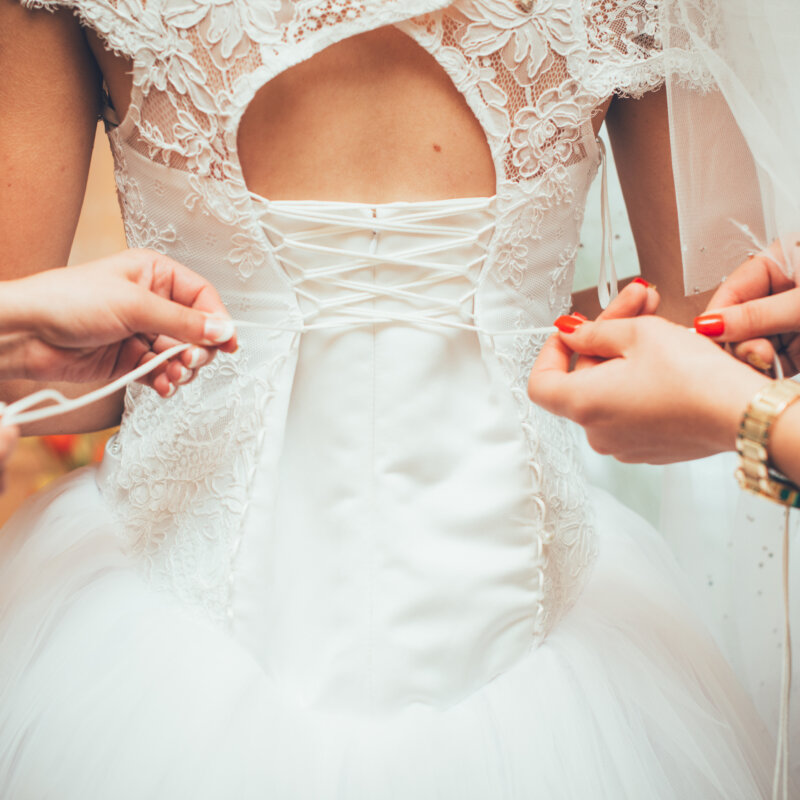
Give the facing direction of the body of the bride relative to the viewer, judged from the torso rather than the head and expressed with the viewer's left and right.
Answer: facing away from the viewer
